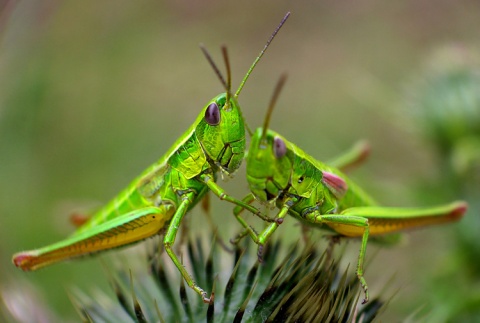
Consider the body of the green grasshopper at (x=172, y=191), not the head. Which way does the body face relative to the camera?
to the viewer's right
